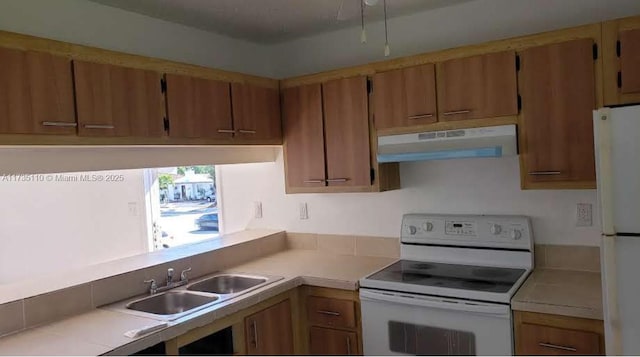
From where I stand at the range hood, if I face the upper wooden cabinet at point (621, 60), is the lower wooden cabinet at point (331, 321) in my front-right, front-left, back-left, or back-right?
back-right

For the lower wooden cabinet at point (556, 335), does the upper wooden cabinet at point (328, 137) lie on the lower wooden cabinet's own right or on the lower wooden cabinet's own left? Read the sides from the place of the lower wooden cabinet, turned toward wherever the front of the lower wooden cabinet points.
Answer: on the lower wooden cabinet's own right

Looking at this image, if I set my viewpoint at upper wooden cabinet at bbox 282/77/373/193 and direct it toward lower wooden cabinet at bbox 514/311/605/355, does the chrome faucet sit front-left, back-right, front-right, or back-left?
back-right

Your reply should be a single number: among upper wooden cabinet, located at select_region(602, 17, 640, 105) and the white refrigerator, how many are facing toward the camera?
2

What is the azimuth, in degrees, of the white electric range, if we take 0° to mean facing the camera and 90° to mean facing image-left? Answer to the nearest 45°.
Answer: approximately 45°

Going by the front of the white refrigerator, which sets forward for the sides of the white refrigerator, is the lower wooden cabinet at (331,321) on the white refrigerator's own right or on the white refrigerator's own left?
on the white refrigerator's own right

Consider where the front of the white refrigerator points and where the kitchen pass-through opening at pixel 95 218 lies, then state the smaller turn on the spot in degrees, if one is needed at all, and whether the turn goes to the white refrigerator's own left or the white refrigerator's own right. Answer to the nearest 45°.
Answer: approximately 90° to the white refrigerator's own right

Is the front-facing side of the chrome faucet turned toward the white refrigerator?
yes

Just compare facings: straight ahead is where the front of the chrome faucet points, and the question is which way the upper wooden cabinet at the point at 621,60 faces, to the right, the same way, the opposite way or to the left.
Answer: to the right

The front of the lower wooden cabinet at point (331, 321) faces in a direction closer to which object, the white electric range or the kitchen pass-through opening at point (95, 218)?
the kitchen pass-through opening

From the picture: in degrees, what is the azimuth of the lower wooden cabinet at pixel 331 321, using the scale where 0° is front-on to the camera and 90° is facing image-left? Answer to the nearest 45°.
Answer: approximately 45°

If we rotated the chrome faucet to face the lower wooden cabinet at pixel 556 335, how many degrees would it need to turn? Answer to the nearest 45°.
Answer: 0° — it already faces it

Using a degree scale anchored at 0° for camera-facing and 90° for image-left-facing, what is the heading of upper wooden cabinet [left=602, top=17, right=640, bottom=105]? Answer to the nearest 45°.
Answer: approximately 0°
